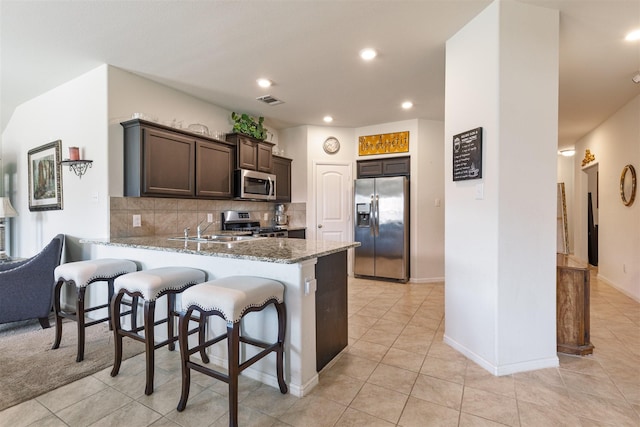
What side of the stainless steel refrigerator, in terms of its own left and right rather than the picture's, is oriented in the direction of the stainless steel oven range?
right

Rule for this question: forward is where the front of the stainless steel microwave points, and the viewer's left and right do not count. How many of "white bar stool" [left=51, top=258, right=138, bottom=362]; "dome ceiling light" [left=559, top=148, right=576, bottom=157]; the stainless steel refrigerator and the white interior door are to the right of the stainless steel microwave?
1

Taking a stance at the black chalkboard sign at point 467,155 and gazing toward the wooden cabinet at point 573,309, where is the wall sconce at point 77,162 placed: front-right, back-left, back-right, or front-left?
back-left

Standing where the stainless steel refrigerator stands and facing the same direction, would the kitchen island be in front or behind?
in front

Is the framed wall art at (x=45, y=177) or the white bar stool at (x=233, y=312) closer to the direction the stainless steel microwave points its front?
the white bar stool

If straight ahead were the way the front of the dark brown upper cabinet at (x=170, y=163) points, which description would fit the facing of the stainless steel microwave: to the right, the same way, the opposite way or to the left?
the same way

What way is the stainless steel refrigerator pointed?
toward the camera

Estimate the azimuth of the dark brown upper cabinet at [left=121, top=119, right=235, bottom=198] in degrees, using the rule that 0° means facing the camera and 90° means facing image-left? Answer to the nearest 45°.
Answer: approximately 315°

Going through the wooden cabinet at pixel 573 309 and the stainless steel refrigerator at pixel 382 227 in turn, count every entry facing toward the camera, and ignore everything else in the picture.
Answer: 1

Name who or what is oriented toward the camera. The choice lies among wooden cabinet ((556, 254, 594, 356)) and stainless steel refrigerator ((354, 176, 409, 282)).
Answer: the stainless steel refrigerator

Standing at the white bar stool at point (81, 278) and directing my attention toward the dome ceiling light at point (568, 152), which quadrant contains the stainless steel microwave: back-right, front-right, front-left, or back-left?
front-left

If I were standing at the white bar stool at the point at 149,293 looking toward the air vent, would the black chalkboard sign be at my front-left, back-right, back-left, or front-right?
front-right

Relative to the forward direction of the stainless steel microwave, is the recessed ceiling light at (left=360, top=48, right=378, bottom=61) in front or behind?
in front

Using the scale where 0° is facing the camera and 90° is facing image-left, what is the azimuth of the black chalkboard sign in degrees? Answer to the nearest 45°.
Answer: approximately 45°

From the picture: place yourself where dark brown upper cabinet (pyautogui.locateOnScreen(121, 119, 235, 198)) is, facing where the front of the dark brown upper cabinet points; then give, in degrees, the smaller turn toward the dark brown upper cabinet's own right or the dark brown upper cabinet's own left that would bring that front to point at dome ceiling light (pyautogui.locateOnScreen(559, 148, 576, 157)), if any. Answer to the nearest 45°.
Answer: approximately 45° to the dark brown upper cabinet's own left
